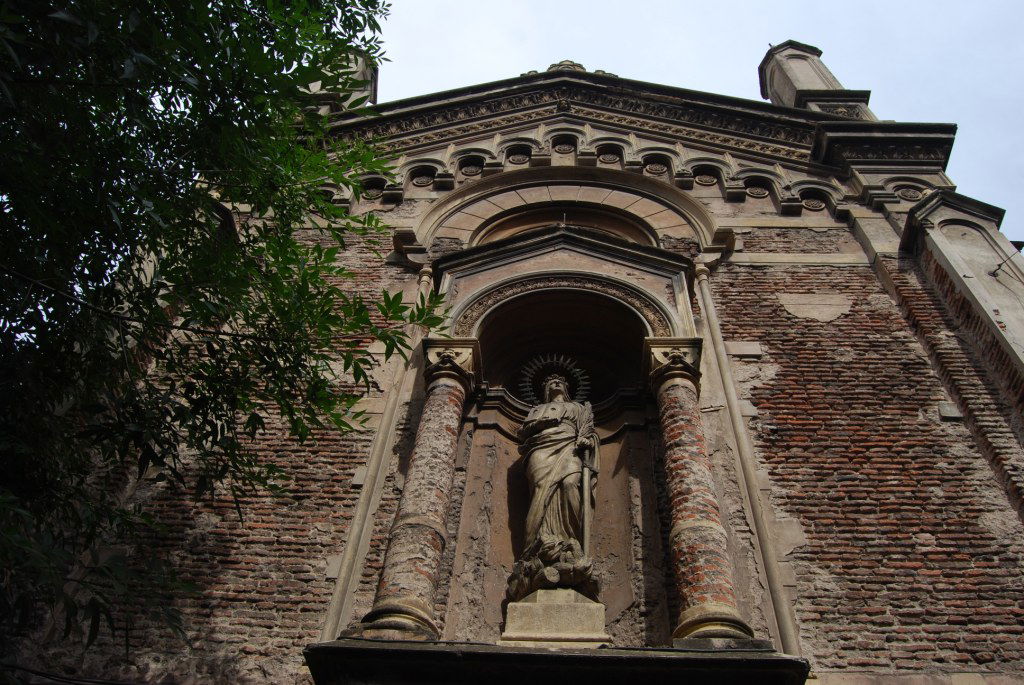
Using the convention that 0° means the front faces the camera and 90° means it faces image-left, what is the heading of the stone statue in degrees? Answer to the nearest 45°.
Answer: approximately 0°
